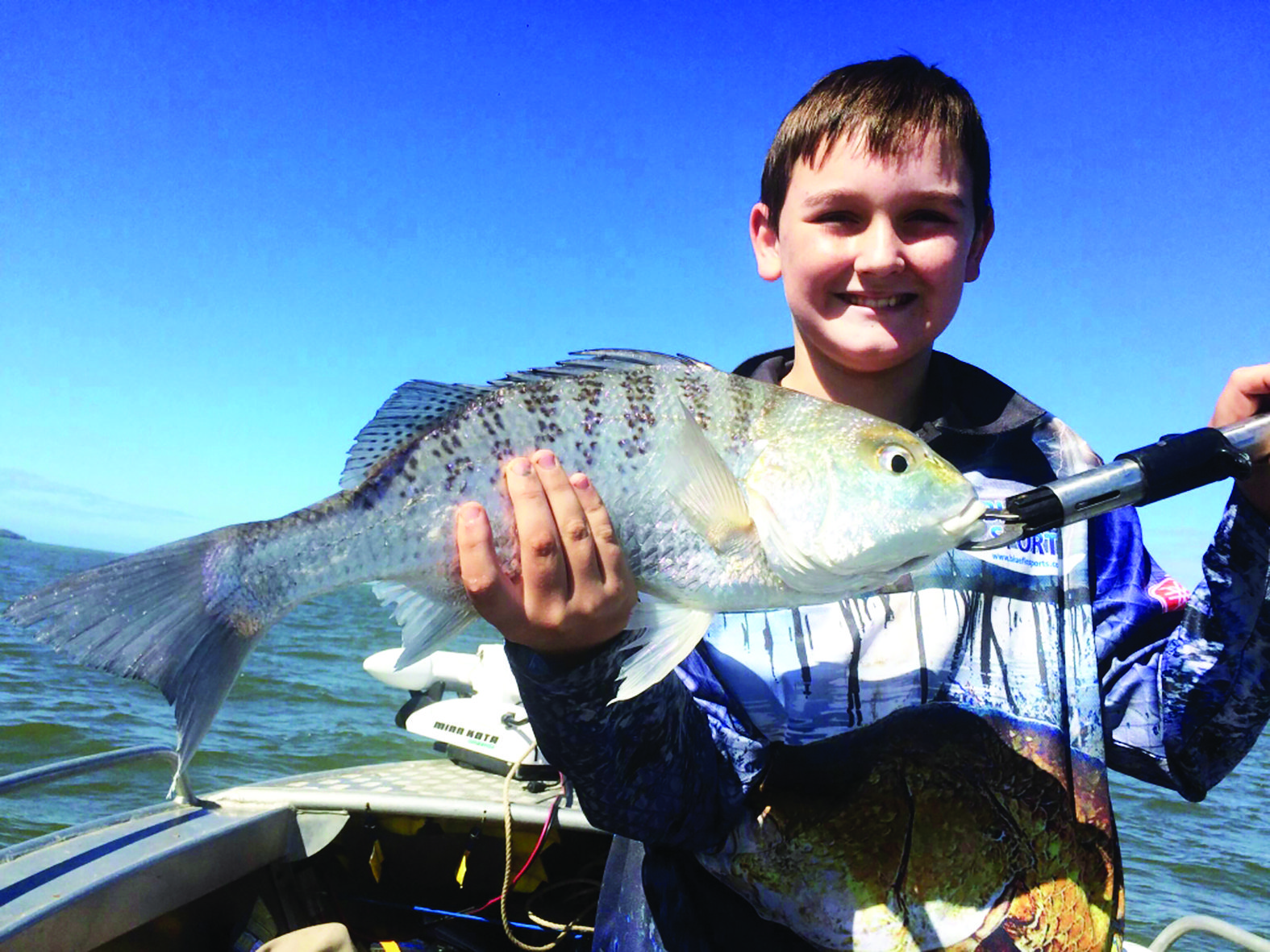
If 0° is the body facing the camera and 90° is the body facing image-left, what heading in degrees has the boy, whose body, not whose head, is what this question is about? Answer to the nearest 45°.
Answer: approximately 0°

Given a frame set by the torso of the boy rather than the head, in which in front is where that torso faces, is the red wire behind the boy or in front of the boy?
behind

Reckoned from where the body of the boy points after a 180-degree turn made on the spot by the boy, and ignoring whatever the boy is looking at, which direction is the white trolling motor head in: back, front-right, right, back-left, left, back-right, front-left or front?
front-left

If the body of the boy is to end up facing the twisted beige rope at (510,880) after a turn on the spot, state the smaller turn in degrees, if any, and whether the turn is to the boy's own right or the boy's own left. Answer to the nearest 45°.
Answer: approximately 135° to the boy's own right
